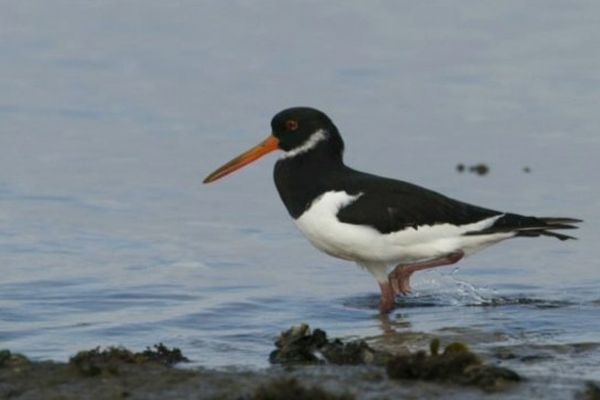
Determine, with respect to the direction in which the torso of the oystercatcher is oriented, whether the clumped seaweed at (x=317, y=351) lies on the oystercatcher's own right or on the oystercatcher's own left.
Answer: on the oystercatcher's own left

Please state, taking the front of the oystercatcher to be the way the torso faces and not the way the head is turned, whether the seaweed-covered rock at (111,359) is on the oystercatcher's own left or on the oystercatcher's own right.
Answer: on the oystercatcher's own left

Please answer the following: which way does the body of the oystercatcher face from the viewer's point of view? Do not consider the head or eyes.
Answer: to the viewer's left

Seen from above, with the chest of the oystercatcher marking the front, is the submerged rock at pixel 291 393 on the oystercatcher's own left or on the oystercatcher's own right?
on the oystercatcher's own left

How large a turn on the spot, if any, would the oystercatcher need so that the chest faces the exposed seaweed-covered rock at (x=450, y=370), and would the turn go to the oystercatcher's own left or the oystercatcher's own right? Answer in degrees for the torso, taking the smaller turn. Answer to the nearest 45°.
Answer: approximately 90° to the oystercatcher's own left
